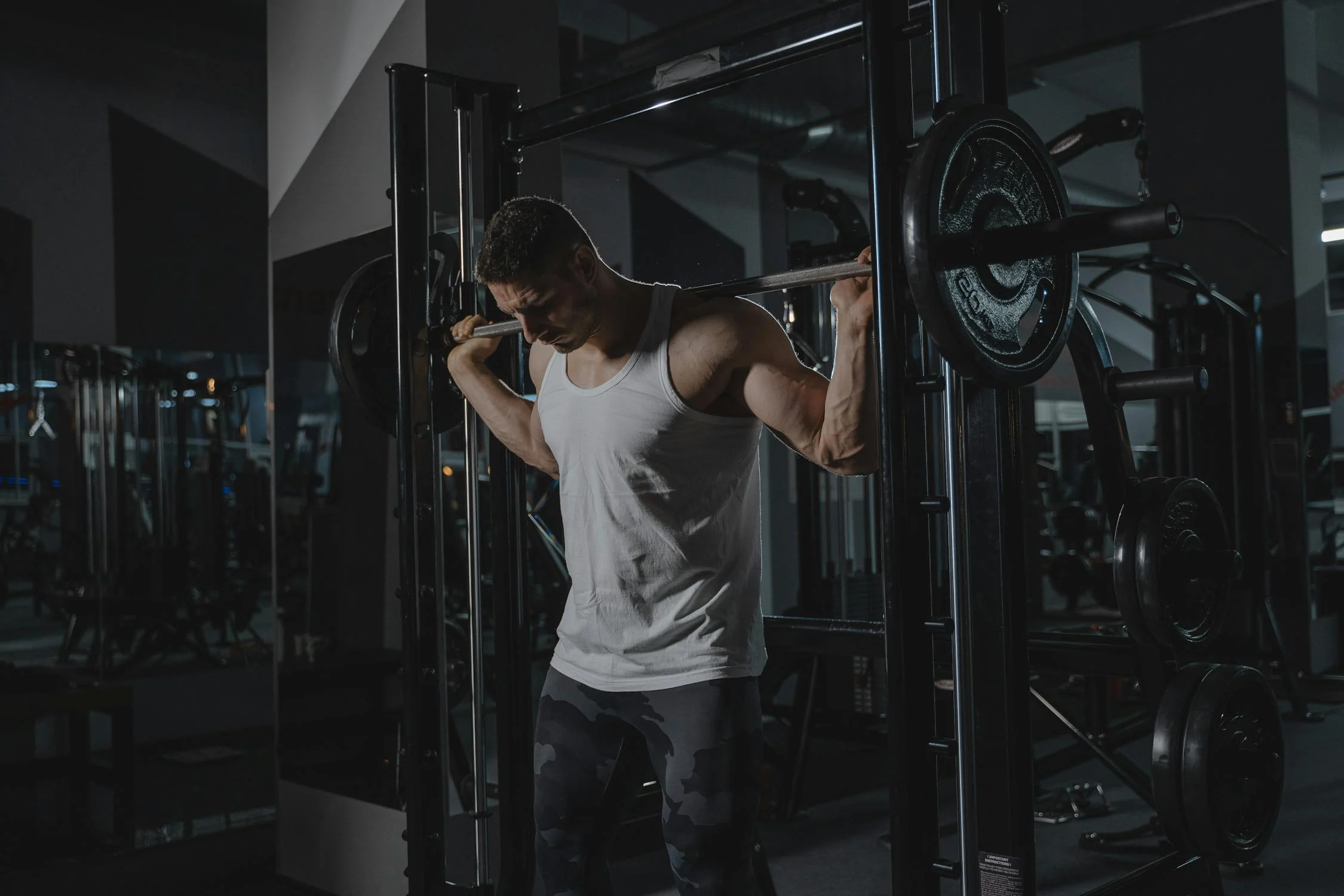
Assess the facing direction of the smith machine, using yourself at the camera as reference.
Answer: facing the viewer and to the left of the viewer

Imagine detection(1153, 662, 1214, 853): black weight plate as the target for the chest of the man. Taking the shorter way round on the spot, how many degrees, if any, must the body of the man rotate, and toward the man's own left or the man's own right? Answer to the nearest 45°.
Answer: approximately 135° to the man's own left

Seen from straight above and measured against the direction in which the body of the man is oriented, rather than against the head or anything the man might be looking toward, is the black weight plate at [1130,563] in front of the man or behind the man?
behind

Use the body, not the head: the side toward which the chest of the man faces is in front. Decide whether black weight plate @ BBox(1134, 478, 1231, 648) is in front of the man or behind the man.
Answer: behind

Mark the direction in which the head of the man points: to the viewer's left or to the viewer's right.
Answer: to the viewer's left
